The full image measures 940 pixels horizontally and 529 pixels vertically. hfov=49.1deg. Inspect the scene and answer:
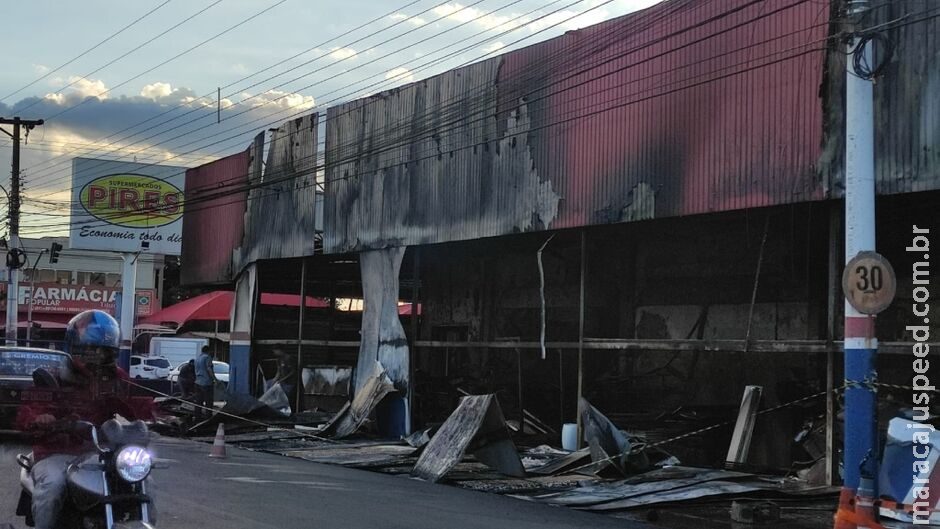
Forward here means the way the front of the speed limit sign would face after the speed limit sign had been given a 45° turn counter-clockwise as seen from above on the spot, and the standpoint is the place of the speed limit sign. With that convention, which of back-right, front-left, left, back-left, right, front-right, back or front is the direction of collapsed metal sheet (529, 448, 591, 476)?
back

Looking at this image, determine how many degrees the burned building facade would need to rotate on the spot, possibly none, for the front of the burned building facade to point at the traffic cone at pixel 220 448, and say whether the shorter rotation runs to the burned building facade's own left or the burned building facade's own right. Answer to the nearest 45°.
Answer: approximately 45° to the burned building facade's own right

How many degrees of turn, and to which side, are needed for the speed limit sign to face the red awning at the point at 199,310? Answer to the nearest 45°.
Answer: approximately 135° to its right

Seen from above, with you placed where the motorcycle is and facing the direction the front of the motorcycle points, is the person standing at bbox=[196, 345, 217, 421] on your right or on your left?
on your left

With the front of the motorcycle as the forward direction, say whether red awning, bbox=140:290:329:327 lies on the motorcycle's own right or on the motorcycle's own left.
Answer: on the motorcycle's own left

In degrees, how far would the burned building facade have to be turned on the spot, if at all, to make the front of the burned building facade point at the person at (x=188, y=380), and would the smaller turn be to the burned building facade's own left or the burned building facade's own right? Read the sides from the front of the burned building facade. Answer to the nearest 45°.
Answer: approximately 90° to the burned building facade's own right

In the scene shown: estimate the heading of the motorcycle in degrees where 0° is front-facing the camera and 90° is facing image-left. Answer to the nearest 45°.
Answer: approximately 315°

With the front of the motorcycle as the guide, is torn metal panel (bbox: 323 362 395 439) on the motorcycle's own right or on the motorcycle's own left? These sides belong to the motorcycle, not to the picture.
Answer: on the motorcycle's own left

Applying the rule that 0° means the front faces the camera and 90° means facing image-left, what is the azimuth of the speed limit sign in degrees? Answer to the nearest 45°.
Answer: approximately 0°
